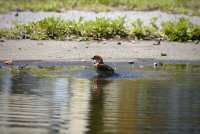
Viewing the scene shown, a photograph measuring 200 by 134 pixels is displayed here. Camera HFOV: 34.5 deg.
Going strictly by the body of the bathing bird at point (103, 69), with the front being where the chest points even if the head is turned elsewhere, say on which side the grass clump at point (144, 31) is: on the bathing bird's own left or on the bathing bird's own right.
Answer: on the bathing bird's own right

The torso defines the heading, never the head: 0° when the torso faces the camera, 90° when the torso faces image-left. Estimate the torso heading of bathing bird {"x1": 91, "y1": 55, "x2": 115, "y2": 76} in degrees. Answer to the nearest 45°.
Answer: approximately 90°

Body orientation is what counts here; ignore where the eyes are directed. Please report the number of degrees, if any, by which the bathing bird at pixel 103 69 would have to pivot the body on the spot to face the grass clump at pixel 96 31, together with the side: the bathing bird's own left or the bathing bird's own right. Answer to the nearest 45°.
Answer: approximately 90° to the bathing bird's own right
